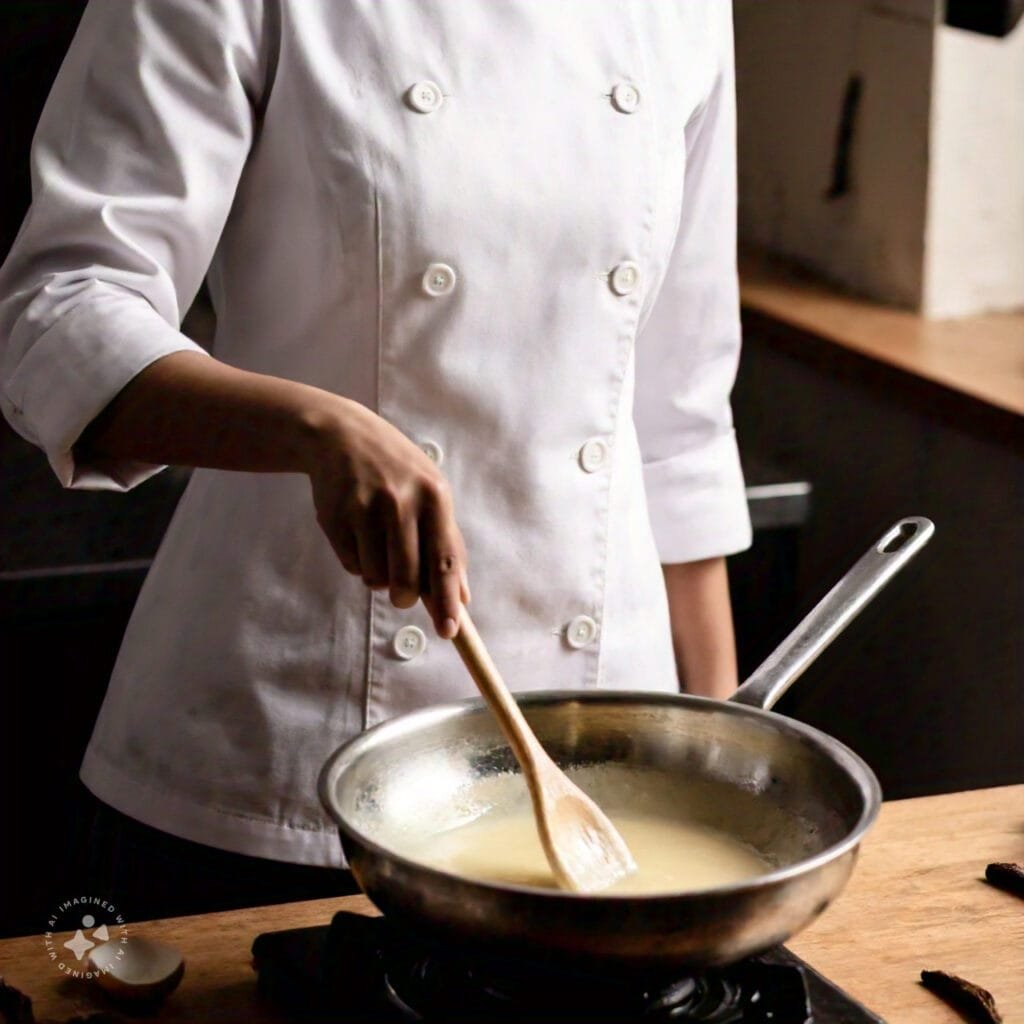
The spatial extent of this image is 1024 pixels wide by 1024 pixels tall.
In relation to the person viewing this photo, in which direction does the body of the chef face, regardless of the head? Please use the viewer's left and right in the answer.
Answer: facing the viewer and to the right of the viewer

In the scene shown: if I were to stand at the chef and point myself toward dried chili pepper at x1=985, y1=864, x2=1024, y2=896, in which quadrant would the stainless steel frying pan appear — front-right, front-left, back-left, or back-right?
front-right

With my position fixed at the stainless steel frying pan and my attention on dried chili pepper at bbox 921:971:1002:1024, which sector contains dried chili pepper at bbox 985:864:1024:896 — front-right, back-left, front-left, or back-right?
front-left
